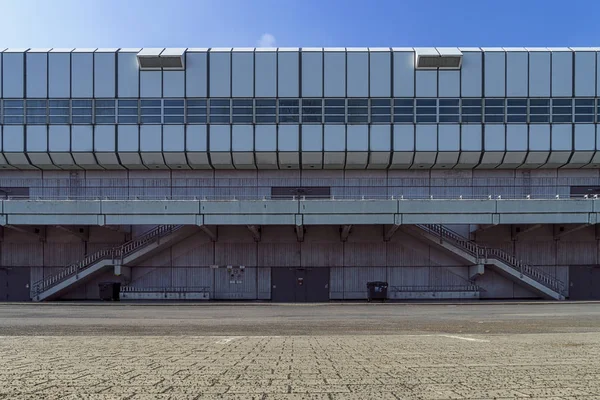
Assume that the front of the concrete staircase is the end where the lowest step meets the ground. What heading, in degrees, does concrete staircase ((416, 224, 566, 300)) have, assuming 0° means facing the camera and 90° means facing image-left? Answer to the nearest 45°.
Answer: approximately 270°

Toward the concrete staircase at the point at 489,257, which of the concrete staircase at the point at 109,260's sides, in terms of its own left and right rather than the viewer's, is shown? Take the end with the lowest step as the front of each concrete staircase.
back

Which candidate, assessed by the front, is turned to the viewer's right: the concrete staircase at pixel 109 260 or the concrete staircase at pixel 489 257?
the concrete staircase at pixel 489 257

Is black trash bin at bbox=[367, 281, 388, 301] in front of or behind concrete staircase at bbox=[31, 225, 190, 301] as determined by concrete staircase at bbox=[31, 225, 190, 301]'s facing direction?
behind

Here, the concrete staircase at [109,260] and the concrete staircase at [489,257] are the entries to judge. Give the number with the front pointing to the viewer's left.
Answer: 1

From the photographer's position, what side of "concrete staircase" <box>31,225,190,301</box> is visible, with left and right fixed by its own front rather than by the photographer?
left

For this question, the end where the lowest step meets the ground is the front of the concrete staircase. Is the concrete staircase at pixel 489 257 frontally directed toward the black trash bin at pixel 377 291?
no
